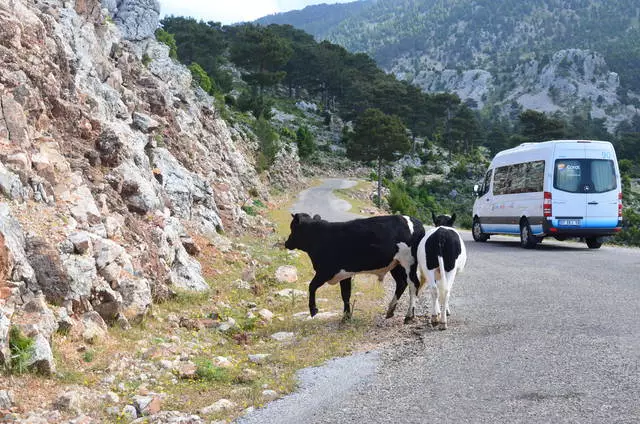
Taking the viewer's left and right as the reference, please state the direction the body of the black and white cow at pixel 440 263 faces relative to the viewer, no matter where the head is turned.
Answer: facing away from the viewer

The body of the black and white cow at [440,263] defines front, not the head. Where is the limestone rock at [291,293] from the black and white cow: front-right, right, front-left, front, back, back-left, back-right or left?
front-left

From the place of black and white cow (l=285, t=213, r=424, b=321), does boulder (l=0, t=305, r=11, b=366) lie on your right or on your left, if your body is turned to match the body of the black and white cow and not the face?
on your left

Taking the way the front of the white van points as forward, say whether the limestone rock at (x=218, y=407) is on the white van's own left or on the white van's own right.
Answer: on the white van's own left

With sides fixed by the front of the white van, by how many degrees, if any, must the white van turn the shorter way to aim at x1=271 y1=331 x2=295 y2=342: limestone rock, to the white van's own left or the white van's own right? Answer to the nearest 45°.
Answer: approximately 135° to the white van's own left

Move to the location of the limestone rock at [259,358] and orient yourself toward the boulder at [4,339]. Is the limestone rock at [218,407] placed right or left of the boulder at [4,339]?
left

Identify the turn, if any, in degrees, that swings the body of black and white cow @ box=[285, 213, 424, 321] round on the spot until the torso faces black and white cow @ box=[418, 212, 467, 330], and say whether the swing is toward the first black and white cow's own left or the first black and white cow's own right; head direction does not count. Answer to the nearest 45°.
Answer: approximately 135° to the first black and white cow's own left

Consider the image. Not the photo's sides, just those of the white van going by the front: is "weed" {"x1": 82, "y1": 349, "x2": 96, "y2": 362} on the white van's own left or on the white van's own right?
on the white van's own left

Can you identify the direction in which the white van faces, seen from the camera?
facing away from the viewer and to the left of the viewer

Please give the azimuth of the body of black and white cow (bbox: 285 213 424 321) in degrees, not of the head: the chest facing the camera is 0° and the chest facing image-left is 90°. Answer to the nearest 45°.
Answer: approximately 90°

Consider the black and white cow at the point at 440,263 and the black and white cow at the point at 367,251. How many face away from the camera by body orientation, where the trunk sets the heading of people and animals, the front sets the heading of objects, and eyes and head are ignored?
1

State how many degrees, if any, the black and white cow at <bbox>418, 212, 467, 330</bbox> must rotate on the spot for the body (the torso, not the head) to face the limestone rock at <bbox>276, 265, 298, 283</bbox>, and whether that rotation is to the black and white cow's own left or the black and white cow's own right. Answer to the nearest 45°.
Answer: approximately 45° to the black and white cow's own left

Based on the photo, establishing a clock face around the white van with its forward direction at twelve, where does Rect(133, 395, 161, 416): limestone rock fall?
The limestone rock is roughly at 8 o'clock from the white van.

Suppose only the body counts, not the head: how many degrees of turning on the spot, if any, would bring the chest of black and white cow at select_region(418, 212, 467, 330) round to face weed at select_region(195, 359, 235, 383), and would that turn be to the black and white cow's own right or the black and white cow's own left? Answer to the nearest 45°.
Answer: approximately 135° to the black and white cow's own left

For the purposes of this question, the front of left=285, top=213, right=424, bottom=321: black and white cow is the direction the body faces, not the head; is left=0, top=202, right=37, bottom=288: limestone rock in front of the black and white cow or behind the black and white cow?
in front

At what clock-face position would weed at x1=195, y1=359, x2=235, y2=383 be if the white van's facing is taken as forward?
The weed is roughly at 8 o'clock from the white van.
